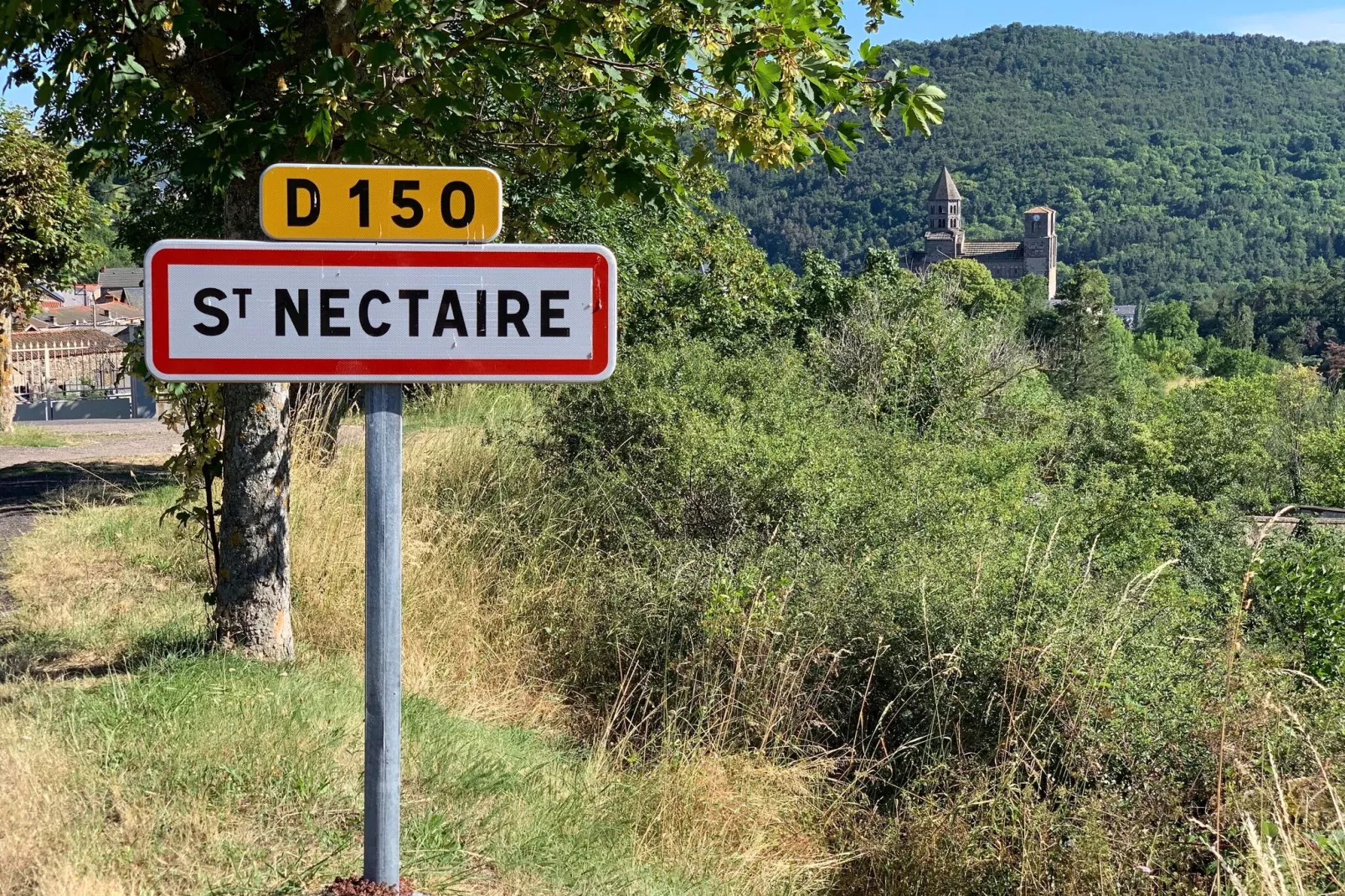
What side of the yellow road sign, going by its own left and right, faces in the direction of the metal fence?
back

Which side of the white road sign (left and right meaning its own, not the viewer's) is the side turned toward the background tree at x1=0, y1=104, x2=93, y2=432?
back

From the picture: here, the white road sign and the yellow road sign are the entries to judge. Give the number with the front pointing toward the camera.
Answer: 2

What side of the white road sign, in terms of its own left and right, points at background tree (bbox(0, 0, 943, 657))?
back

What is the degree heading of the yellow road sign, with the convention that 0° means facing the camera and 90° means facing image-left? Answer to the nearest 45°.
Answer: approximately 0°

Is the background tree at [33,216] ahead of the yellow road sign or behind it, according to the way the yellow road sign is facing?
behind

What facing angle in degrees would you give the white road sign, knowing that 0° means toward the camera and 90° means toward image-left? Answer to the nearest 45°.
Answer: approximately 0°
